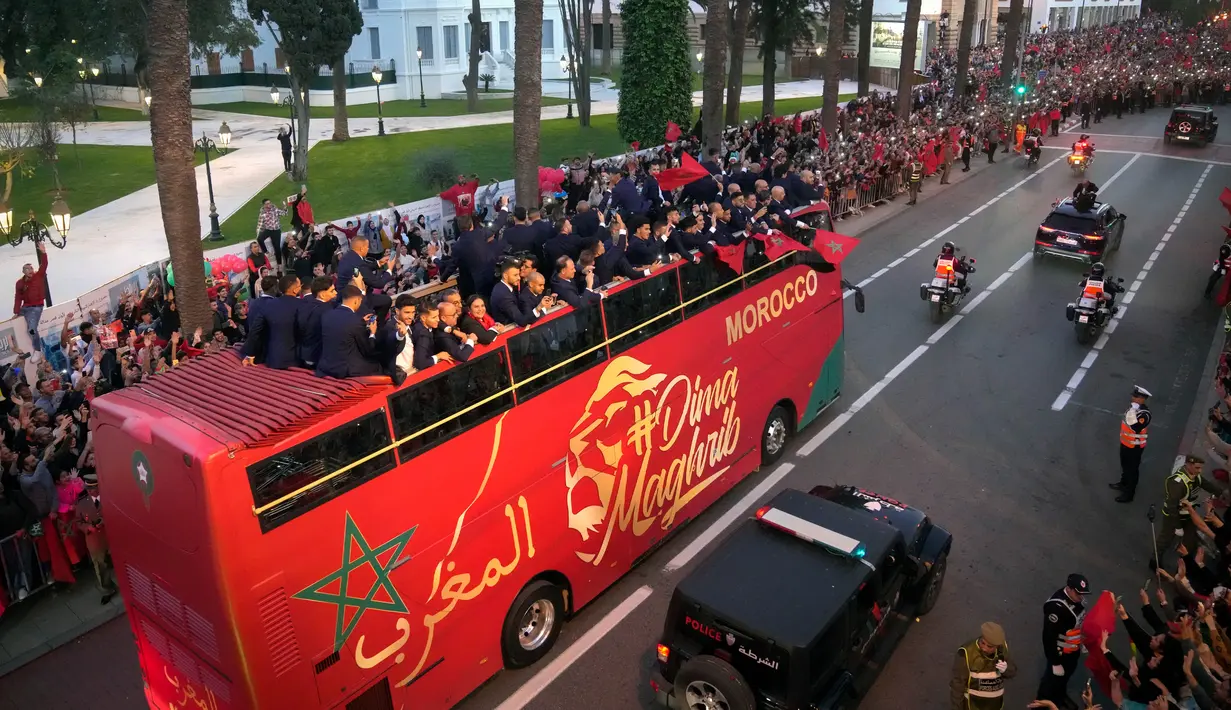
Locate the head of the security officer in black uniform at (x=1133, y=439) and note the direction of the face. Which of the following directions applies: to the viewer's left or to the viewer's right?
to the viewer's left

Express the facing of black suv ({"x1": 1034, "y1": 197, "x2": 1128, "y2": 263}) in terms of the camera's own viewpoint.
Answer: facing away from the viewer and to the right of the viewer

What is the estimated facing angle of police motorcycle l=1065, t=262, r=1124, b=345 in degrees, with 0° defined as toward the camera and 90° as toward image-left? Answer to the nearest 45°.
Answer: approximately 225°

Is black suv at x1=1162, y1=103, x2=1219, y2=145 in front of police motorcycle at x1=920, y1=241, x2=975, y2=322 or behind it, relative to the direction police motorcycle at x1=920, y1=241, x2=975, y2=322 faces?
in front

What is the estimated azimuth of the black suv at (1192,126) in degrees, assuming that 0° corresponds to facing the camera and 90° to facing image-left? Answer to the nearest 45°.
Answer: approximately 225°

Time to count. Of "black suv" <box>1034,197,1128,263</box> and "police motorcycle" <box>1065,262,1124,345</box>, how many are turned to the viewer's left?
0

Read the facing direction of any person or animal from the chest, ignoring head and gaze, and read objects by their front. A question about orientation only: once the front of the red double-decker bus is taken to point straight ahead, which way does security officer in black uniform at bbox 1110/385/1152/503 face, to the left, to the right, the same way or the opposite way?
to the left

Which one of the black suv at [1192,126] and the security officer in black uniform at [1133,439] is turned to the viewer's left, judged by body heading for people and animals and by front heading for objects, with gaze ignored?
the security officer in black uniform

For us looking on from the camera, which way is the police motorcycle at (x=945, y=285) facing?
facing away from the viewer and to the right of the viewer

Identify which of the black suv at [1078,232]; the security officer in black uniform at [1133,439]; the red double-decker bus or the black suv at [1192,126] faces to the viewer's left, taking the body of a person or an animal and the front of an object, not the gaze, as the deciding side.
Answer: the security officer in black uniform

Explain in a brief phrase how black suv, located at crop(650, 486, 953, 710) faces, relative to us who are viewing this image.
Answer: facing away from the viewer and to the right of the viewer

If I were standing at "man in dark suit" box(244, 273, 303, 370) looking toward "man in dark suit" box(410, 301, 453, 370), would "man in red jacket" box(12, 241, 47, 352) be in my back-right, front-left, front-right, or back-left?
back-left

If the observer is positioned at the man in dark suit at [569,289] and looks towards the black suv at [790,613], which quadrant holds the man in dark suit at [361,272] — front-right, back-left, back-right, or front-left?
back-right

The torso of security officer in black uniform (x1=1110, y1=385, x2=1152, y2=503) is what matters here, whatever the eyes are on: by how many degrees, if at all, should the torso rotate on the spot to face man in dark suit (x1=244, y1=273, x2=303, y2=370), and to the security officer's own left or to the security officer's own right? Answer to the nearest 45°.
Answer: approximately 45° to the security officer's own left

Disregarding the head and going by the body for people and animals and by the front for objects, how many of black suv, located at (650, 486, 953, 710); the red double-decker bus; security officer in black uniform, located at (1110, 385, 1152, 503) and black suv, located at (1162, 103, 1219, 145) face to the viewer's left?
1

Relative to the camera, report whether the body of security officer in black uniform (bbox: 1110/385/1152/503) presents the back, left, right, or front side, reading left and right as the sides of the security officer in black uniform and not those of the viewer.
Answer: left
